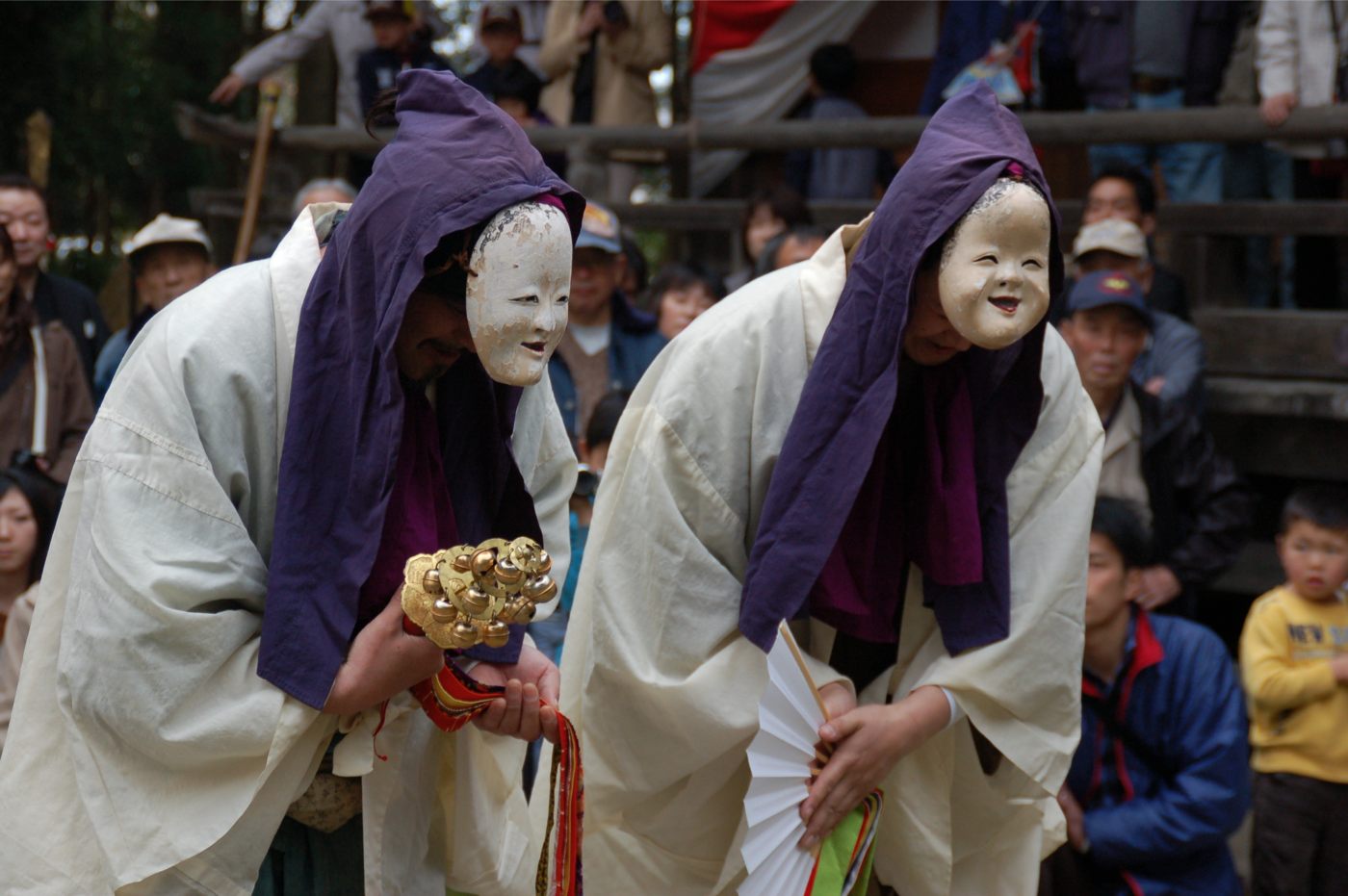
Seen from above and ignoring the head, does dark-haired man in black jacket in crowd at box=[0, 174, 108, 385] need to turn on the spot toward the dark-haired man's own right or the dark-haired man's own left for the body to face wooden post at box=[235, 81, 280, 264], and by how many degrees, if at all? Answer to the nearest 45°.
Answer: approximately 180°

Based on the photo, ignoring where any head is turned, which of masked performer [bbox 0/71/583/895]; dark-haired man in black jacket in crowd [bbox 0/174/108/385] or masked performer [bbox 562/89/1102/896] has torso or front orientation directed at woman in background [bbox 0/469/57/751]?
the dark-haired man in black jacket in crowd

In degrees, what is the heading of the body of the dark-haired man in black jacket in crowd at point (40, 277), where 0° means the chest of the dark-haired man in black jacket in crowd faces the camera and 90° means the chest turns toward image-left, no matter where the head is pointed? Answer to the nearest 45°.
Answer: approximately 0°

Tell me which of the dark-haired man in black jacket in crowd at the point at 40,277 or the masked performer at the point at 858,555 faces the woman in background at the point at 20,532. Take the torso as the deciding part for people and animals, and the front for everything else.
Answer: the dark-haired man in black jacket in crowd

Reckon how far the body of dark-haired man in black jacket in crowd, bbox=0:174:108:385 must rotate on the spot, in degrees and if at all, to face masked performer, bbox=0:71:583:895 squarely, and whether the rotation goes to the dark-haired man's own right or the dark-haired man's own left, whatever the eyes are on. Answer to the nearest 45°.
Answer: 0° — they already face them

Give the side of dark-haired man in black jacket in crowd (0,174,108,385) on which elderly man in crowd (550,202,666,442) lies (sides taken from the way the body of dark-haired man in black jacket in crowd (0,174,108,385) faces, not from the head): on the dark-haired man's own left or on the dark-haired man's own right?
on the dark-haired man's own left

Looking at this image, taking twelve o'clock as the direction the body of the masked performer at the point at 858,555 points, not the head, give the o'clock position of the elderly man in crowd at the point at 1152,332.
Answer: The elderly man in crowd is roughly at 8 o'clock from the masked performer.

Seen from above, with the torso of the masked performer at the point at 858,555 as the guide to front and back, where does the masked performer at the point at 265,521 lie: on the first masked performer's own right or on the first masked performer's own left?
on the first masked performer's own right
